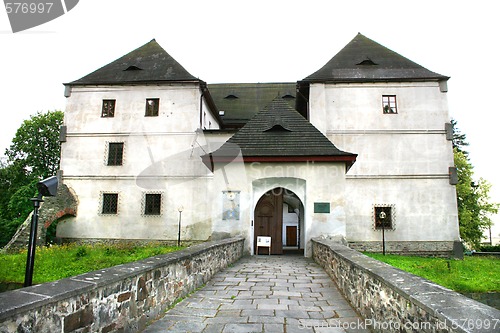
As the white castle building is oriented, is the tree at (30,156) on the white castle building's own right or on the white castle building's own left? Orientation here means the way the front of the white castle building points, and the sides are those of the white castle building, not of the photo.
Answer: on the white castle building's own right

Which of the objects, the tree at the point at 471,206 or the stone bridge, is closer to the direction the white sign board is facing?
the stone bridge

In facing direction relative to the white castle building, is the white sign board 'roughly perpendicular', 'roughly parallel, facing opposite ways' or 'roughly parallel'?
roughly parallel

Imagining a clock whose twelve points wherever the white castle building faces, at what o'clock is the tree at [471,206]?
The tree is roughly at 8 o'clock from the white castle building.

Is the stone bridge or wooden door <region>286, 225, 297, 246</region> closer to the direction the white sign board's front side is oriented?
the stone bridge

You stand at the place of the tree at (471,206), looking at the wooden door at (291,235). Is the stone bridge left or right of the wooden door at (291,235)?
left

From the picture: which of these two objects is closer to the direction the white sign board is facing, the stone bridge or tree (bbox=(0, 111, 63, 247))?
the stone bridge

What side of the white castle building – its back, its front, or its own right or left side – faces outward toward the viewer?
front

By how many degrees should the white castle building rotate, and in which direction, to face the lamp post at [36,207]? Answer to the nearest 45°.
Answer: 0° — it already faces it

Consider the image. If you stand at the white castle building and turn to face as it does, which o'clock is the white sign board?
The white sign board is roughly at 11 o'clock from the white castle building.

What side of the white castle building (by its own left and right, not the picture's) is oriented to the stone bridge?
front

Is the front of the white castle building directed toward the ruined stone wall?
no

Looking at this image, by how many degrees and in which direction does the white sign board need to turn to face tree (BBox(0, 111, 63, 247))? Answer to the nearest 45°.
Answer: approximately 135° to its right

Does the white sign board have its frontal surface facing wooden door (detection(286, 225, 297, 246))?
no

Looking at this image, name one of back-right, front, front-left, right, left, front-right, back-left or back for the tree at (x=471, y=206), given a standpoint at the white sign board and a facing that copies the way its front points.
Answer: back-left

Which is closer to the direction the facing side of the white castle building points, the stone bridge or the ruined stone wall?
the stone bridge

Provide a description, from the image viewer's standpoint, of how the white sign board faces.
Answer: facing the viewer
